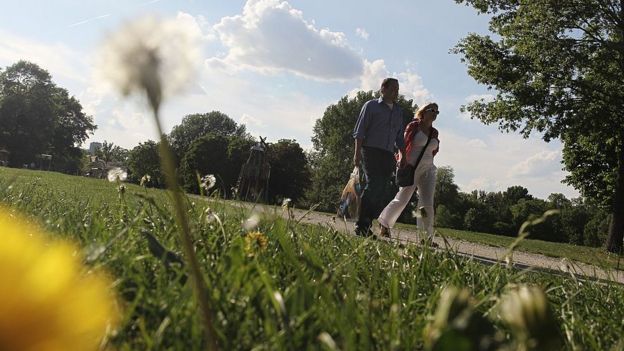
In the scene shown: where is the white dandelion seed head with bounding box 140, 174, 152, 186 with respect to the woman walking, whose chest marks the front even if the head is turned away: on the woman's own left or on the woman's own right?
on the woman's own right

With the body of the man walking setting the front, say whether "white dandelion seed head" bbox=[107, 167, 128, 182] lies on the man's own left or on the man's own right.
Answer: on the man's own right

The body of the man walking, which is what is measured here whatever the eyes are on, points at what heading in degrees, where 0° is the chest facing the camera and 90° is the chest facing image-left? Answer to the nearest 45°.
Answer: approximately 315°

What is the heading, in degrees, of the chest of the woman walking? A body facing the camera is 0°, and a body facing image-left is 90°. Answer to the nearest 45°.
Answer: approximately 315°

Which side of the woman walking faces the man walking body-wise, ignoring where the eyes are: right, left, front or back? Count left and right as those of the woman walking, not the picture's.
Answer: right

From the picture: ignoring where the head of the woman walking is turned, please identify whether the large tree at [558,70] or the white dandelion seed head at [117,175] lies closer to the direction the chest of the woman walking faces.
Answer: the white dandelion seed head

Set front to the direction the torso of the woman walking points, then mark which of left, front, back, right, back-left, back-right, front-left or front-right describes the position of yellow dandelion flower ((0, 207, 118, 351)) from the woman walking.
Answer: front-right

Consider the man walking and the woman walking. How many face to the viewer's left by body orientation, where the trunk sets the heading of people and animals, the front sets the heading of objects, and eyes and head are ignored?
0

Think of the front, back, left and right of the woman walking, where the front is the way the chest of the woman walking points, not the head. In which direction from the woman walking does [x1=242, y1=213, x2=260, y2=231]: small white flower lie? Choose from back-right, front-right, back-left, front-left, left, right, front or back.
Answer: front-right
